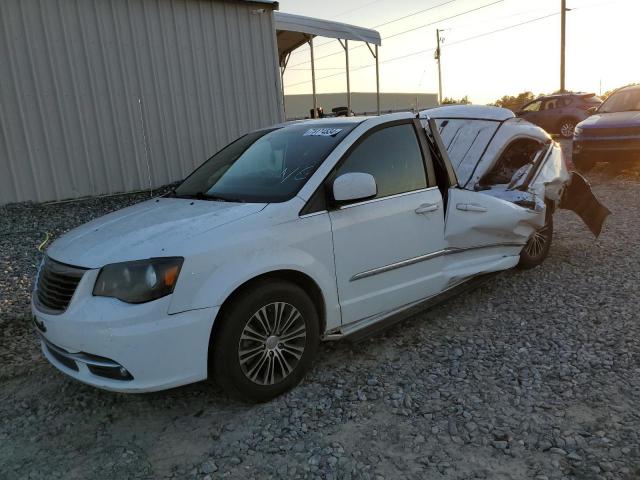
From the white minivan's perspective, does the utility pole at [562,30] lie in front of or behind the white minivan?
behind

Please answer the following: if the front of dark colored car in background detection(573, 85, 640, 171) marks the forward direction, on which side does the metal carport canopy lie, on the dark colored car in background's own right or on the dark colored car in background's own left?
on the dark colored car in background's own right

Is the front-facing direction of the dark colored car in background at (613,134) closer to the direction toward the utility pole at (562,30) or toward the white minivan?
the white minivan

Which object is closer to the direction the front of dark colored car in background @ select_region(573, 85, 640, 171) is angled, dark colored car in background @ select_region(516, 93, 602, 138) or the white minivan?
the white minivan

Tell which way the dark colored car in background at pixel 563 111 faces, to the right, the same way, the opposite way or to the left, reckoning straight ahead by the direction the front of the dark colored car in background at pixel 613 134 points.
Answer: to the right

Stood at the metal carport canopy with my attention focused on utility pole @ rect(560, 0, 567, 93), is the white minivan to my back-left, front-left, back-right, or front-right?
back-right

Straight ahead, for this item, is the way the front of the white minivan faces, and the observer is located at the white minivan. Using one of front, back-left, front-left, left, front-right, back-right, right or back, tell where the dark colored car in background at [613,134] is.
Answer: back

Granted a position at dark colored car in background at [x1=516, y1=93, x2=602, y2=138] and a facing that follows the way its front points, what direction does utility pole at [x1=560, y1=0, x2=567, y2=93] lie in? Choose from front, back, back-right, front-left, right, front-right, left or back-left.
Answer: front-right

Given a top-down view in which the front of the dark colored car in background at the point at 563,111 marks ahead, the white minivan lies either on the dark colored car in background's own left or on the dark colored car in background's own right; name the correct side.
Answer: on the dark colored car in background's own left

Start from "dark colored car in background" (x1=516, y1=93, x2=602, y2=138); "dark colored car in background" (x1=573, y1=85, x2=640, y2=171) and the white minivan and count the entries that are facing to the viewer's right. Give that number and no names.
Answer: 0

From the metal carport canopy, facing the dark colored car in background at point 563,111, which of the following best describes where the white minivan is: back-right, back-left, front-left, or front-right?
back-right

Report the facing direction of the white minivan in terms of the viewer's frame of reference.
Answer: facing the viewer and to the left of the viewer

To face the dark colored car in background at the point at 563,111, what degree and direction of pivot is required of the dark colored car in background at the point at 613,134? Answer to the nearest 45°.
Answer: approximately 135° to its right

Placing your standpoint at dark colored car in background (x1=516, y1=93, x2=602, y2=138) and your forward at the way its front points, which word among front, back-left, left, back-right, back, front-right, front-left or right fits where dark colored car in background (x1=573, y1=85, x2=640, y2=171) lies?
back-left

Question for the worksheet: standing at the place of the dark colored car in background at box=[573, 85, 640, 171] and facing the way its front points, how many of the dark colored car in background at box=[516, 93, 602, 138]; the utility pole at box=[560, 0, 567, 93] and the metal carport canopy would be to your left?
0

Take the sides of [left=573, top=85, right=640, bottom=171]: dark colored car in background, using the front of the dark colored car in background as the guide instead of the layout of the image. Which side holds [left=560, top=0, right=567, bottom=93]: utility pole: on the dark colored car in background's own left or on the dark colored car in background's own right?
on the dark colored car in background's own right

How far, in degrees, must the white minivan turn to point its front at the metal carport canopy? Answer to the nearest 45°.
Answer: approximately 135° to its right
